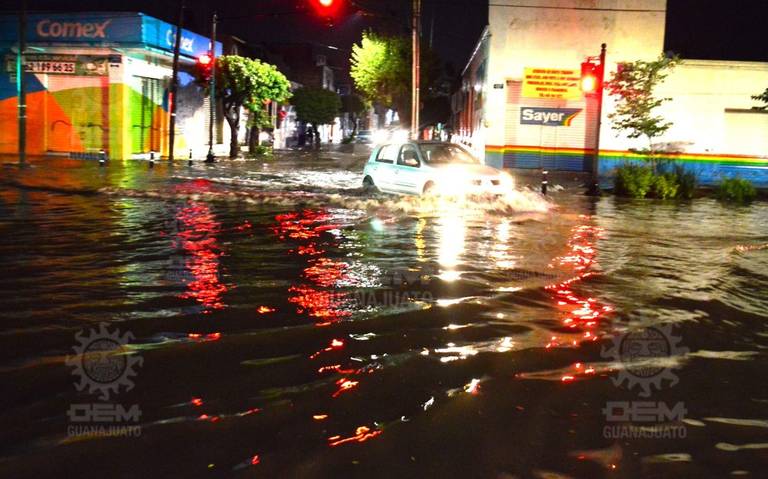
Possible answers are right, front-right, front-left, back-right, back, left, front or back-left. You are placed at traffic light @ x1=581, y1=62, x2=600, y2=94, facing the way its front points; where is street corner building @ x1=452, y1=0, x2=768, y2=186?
back

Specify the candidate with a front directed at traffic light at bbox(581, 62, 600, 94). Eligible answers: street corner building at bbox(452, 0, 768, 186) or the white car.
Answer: the street corner building

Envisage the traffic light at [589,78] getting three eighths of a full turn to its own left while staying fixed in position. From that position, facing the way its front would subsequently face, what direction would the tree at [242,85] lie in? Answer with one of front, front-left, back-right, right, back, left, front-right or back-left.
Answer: left

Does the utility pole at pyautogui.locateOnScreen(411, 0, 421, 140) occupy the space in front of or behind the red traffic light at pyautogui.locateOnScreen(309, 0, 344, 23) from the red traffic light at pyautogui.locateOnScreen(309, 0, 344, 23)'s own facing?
behind
